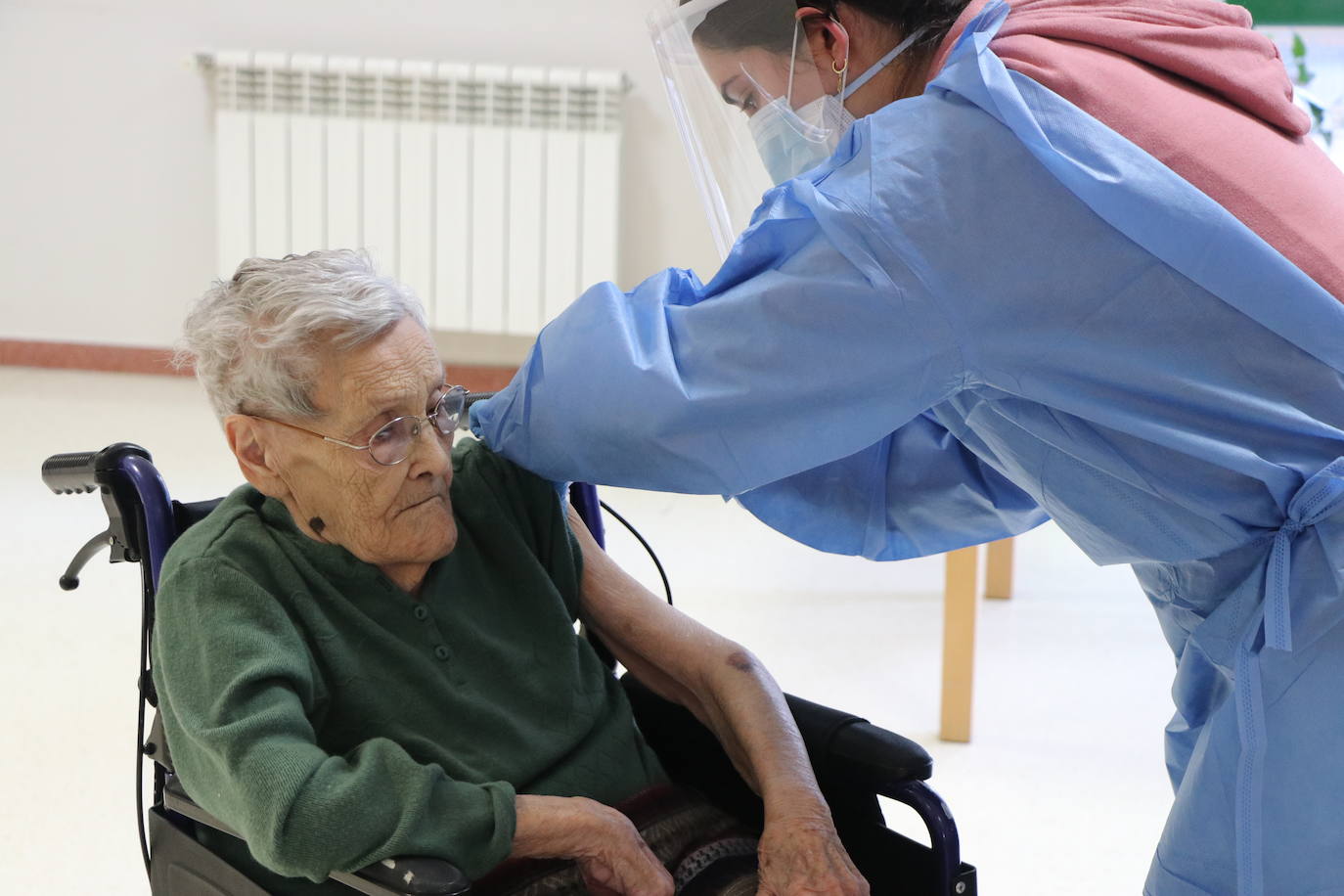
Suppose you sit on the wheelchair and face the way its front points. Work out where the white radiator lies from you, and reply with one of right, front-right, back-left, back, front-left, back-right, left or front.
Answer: back-left

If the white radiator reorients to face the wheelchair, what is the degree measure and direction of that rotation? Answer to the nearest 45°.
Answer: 0° — it already faces it

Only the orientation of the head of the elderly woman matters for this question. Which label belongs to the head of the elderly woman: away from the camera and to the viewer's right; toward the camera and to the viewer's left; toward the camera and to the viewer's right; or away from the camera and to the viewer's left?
toward the camera and to the viewer's right

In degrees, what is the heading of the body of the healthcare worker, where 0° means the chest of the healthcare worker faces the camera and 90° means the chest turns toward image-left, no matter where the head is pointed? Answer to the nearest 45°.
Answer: approximately 90°

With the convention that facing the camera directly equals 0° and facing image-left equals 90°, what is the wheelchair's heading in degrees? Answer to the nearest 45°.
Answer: approximately 315°

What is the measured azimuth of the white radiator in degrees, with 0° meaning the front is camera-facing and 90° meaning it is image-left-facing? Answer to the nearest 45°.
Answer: approximately 0°

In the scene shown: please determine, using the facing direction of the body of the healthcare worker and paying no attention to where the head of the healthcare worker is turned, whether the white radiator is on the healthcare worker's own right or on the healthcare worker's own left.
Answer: on the healthcare worker's own right

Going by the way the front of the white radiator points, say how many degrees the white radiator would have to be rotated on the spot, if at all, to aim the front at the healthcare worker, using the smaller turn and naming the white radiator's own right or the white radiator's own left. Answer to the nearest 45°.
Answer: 0° — it already faces them

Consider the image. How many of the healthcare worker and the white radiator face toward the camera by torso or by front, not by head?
1

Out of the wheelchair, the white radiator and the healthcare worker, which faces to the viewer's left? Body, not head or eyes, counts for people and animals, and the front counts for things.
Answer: the healthcare worker

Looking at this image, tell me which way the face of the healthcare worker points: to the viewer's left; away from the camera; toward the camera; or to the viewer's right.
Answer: to the viewer's left
